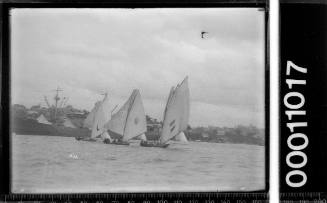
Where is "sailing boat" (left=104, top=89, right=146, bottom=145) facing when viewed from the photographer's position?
facing to the right of the viewer

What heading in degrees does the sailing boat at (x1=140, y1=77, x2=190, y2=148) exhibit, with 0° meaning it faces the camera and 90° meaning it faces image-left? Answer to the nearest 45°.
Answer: approximately 270°

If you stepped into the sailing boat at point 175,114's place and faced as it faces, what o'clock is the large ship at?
The large ship is roughly at 6 o'clock from the sailing boat.
